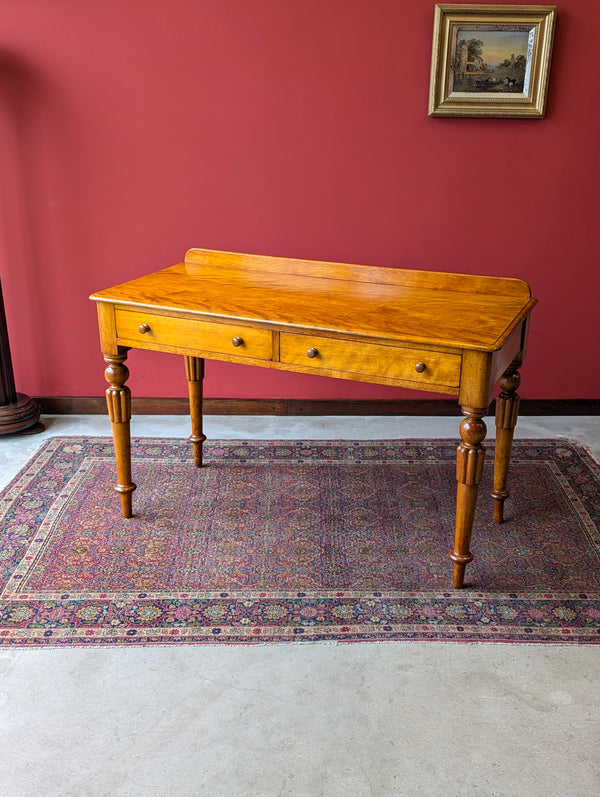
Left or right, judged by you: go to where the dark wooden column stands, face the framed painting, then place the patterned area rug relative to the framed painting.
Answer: right

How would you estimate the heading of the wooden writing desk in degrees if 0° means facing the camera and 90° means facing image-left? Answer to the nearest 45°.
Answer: approximately 45°

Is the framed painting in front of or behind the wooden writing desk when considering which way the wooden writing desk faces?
behind

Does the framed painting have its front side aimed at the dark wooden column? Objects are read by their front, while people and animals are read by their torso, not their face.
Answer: no

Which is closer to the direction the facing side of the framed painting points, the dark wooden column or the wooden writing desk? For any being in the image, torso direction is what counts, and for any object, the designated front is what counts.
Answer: the wooden writing desk

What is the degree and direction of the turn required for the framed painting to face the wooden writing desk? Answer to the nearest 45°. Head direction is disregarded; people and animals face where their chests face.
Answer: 0° — it already faces it

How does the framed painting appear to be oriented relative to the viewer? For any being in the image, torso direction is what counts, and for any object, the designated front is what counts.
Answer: toward the camera

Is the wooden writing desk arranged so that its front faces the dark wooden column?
no

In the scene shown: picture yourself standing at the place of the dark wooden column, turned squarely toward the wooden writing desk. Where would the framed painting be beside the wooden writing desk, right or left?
left

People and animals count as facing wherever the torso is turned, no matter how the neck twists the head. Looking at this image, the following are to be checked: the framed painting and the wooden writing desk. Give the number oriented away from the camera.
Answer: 0
